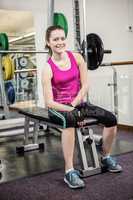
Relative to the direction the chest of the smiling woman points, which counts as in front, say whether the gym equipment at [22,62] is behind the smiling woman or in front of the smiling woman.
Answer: behind

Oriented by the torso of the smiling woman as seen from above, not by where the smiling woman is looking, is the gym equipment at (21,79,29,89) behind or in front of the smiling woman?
behind

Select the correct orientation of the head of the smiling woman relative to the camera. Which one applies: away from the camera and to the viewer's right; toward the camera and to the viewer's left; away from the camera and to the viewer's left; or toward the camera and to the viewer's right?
toward the camera and to the viewer's right

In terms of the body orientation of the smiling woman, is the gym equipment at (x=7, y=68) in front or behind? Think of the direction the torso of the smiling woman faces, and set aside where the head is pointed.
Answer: behind

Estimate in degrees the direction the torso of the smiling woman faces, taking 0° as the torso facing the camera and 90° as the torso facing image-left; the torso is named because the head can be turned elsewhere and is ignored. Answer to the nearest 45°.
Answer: approximately 315°

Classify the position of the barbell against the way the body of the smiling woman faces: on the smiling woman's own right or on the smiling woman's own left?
on the smiling woman's own left
